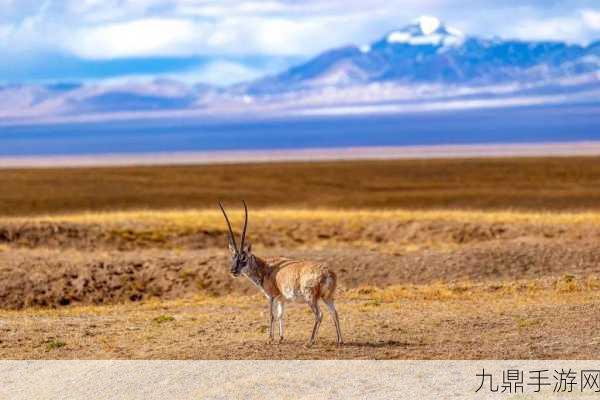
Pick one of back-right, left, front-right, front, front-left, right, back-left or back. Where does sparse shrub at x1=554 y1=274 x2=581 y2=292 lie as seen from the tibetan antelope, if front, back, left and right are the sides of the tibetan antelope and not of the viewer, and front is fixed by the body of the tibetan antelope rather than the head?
back-right

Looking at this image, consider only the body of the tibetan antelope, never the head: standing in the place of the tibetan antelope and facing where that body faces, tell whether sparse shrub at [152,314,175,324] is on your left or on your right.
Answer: on your right

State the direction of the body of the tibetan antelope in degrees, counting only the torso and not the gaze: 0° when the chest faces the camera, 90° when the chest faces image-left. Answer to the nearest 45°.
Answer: approximately 90°
